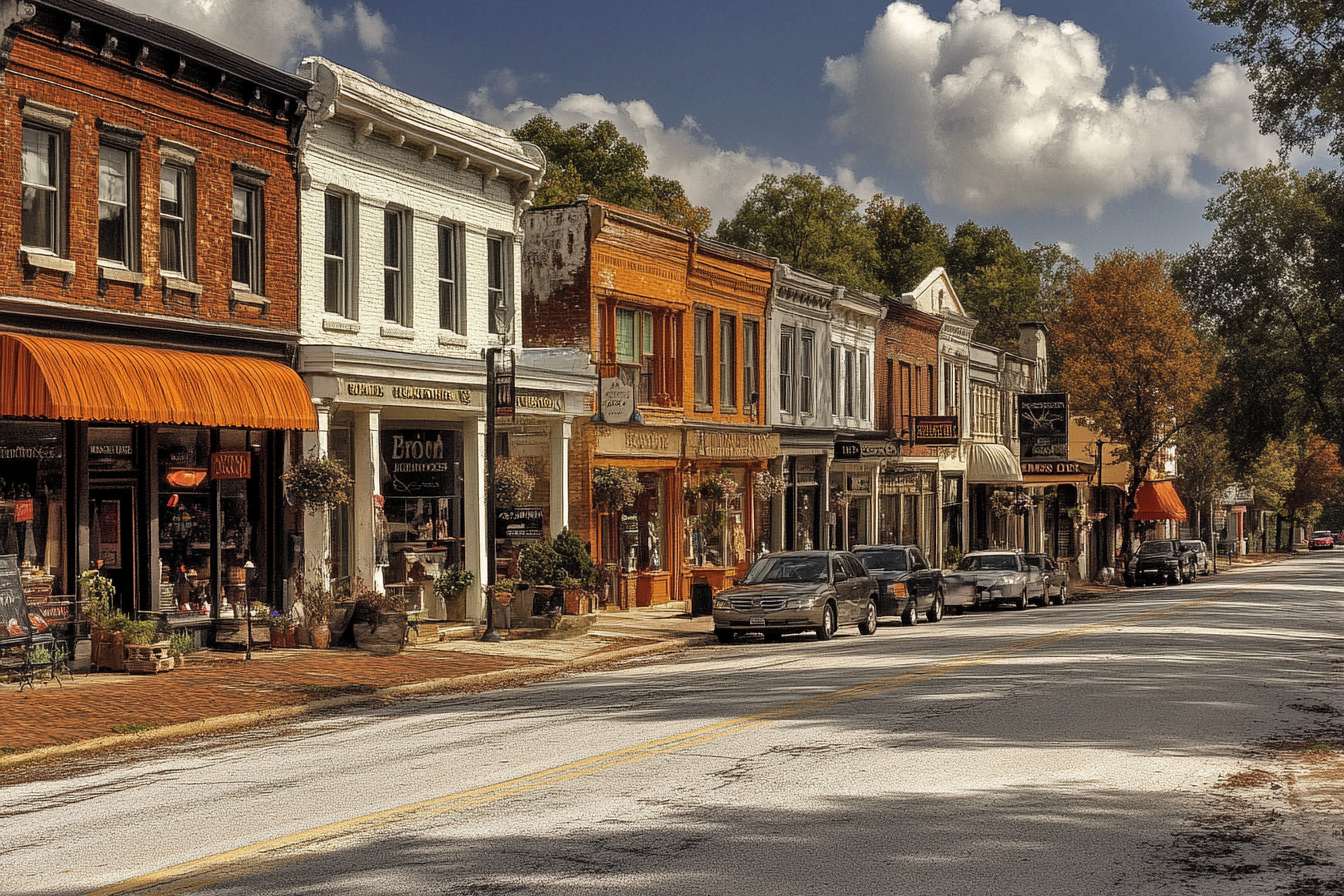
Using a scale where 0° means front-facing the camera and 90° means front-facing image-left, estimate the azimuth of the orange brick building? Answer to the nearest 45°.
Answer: approximately 315°

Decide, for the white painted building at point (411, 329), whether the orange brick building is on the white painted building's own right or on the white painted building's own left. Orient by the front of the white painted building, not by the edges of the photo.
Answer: on the white painted building's own left

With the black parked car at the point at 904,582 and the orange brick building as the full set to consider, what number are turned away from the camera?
0

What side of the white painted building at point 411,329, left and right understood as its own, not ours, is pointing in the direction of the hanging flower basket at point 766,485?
left

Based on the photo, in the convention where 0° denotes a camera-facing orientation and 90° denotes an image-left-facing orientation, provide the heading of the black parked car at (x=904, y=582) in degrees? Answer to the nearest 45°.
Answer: approximately 45°

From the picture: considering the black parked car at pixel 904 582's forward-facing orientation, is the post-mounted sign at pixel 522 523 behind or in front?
in front

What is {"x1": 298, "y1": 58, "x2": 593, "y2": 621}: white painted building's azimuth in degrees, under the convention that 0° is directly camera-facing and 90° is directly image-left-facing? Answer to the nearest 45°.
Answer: approximately 315°

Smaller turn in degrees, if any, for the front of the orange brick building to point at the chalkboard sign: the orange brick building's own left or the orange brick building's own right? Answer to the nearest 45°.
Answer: approximately 45° to the orange brick building's own right

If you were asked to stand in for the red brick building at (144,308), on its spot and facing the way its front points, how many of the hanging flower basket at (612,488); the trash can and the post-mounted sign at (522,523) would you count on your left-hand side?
3

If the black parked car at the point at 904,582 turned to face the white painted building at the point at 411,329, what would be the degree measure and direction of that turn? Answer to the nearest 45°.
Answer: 0° — it already faces it
